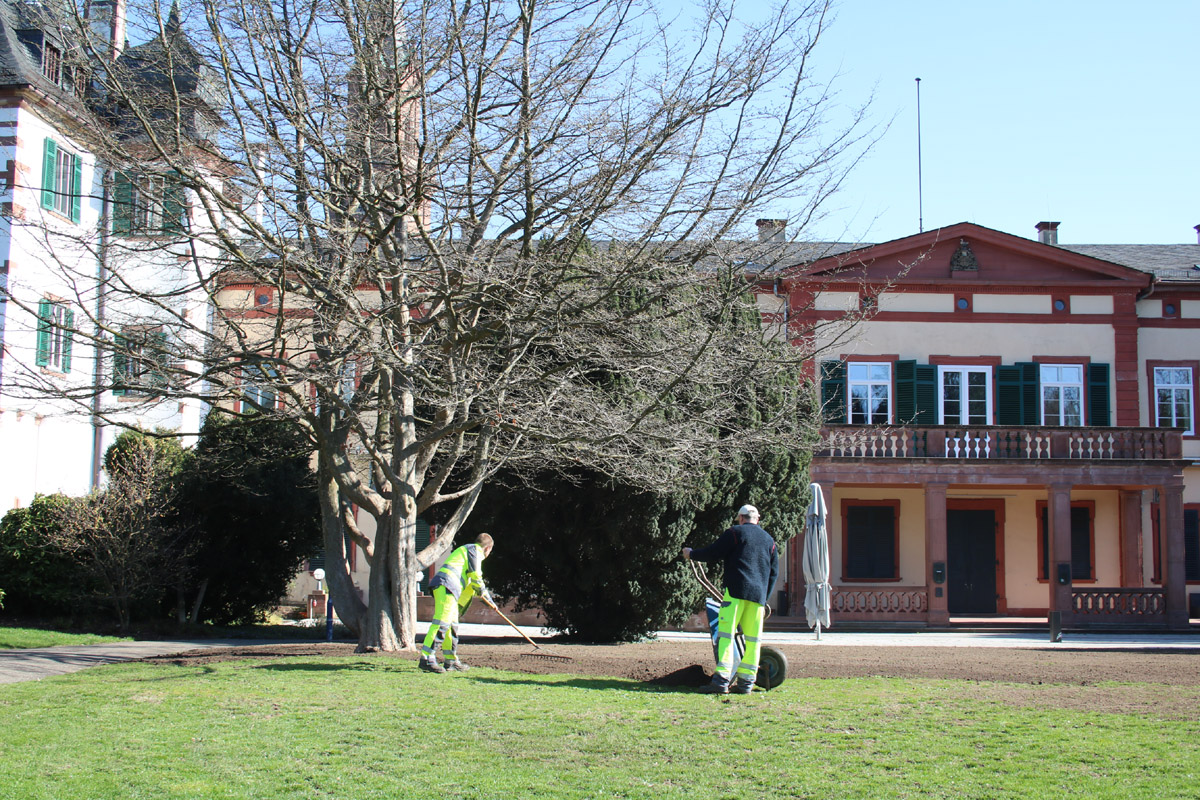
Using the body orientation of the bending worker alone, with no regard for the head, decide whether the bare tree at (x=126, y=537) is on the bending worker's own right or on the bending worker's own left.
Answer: on the bending worker's own left

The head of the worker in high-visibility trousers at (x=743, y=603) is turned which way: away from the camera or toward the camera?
away from the camera

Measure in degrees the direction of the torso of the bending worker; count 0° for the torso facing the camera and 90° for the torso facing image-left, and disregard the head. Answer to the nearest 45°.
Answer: approximately 270°

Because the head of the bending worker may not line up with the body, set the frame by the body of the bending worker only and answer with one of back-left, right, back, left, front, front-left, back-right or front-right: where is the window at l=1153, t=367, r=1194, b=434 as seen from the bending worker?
front-left

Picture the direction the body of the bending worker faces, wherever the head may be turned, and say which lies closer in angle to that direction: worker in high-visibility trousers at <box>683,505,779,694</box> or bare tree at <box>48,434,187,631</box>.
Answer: the worker in high-visibility trousers

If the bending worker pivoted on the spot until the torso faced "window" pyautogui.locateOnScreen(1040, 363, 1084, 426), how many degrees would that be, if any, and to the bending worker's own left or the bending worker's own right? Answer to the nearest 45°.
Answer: approximately 45° to the bending worker's own left

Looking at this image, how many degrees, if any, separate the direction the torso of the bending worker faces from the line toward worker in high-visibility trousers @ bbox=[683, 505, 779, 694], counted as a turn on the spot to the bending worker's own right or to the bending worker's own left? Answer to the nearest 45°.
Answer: approximately 45° to the bending worker's own right

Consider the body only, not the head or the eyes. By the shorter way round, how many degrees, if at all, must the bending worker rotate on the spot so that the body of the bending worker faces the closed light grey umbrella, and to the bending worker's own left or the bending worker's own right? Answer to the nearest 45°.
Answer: approximately 45° to the bending worker's own left

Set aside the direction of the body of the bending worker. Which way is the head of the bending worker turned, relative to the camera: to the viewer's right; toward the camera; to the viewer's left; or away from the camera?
to the viewer's right

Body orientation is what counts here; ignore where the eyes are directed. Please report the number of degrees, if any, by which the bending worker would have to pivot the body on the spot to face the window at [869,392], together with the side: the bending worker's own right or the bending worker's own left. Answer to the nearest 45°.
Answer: approximately 45° to the bending worker's own left
